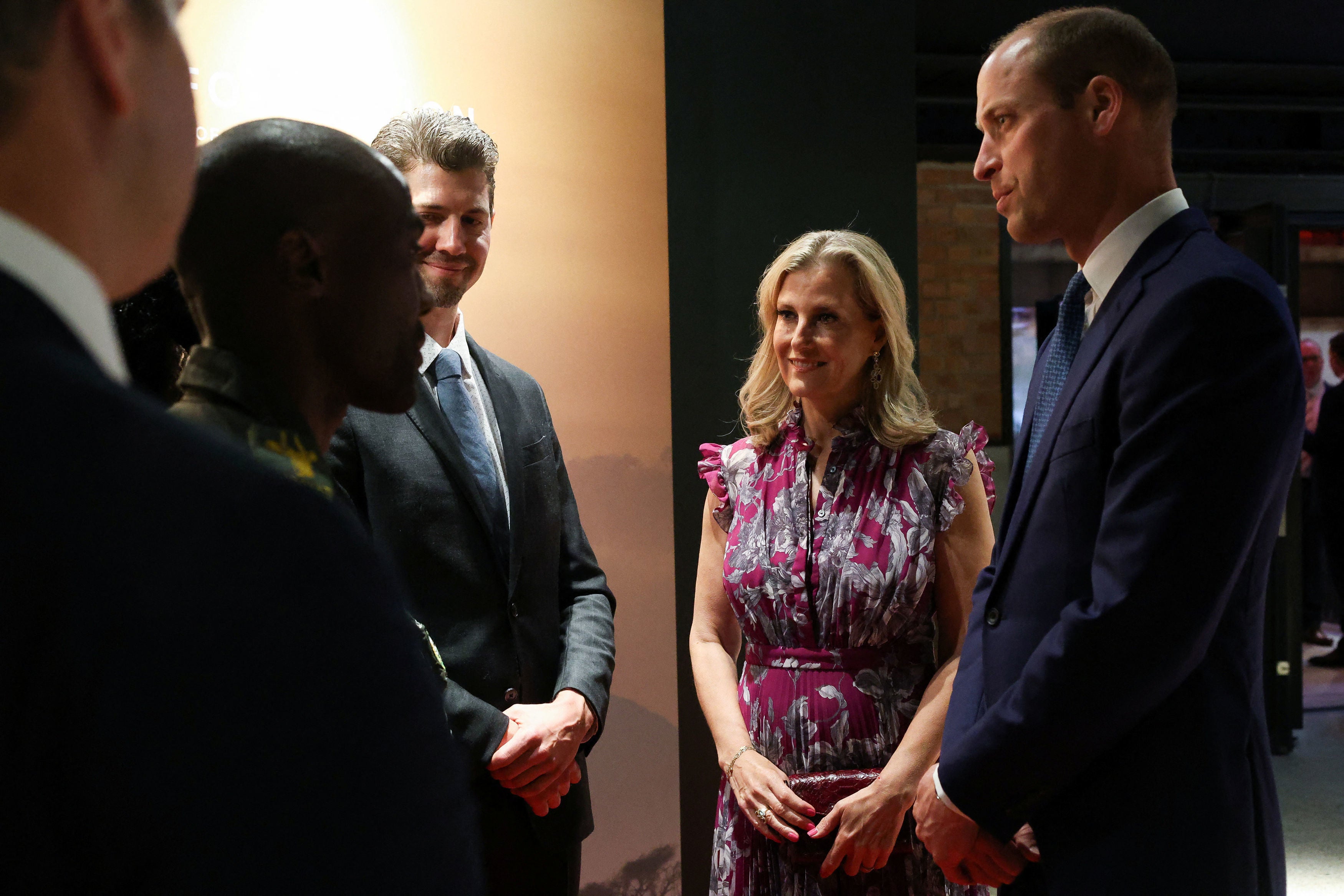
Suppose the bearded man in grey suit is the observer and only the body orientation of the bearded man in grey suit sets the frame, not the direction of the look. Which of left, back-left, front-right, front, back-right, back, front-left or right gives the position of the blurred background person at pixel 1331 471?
left

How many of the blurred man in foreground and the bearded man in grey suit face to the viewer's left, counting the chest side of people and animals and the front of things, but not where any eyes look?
0

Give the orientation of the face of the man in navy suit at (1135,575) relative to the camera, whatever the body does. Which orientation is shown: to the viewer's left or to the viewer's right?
to the viewer's left

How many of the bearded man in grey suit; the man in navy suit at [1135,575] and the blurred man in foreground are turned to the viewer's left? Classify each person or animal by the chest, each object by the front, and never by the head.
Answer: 1

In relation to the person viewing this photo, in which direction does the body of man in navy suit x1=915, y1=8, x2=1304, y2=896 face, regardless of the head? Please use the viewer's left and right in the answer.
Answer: facing to the left of the viewer

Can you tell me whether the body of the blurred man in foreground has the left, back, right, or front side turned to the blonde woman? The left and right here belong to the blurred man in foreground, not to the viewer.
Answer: front

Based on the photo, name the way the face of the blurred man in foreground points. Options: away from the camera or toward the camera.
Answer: away from the camera

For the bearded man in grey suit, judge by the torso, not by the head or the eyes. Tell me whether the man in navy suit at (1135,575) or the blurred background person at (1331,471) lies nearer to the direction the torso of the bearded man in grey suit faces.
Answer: the man in navy suit

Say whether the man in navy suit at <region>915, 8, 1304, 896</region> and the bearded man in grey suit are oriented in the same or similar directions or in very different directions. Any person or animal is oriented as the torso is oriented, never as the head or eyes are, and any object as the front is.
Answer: very different directions

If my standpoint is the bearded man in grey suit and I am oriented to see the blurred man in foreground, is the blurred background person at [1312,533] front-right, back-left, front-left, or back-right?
back-left

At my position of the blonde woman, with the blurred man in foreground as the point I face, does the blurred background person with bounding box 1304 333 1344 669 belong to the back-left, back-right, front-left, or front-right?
back-left

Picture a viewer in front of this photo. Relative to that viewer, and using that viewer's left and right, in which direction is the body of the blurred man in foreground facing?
facing away from the viewer and to the right of the viewer

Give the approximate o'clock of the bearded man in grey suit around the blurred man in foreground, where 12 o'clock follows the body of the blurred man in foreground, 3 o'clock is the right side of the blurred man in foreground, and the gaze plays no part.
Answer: The bearded man in grey suit is roughly at 11 o'clock from the blurred man in foreground.
